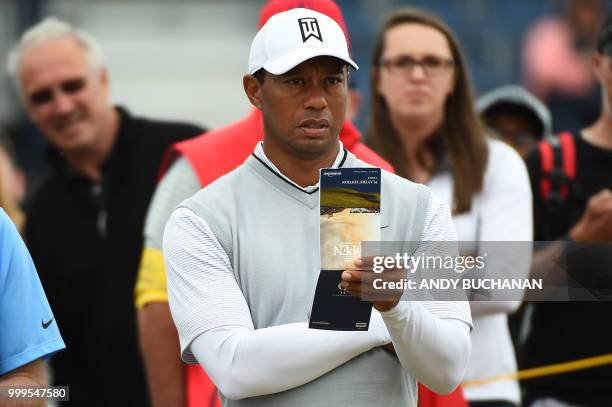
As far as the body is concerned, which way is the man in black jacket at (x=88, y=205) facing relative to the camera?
toward the camera

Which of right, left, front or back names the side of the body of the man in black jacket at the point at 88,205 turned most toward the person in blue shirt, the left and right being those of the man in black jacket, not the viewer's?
front

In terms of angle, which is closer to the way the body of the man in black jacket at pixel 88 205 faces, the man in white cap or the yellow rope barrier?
the man in white cap

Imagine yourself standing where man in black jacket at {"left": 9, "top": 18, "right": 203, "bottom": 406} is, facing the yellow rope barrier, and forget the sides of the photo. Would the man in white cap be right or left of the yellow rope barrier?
right

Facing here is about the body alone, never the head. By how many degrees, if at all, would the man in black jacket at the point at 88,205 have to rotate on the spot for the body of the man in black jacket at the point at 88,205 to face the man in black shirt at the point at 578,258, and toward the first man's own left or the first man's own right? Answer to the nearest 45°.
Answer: approximately 45° to the first man's own left

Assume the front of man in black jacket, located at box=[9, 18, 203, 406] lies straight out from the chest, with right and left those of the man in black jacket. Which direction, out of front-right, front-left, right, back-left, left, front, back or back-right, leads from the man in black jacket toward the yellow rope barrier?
front-left

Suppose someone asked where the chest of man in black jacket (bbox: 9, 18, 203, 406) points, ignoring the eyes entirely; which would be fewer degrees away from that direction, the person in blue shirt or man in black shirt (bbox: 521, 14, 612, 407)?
the person in blue shirt

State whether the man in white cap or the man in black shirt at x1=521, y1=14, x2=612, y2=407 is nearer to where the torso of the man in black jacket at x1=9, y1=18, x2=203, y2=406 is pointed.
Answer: the man in white cap

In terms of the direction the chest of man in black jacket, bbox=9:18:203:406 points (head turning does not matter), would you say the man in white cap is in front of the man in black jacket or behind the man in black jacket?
in front
